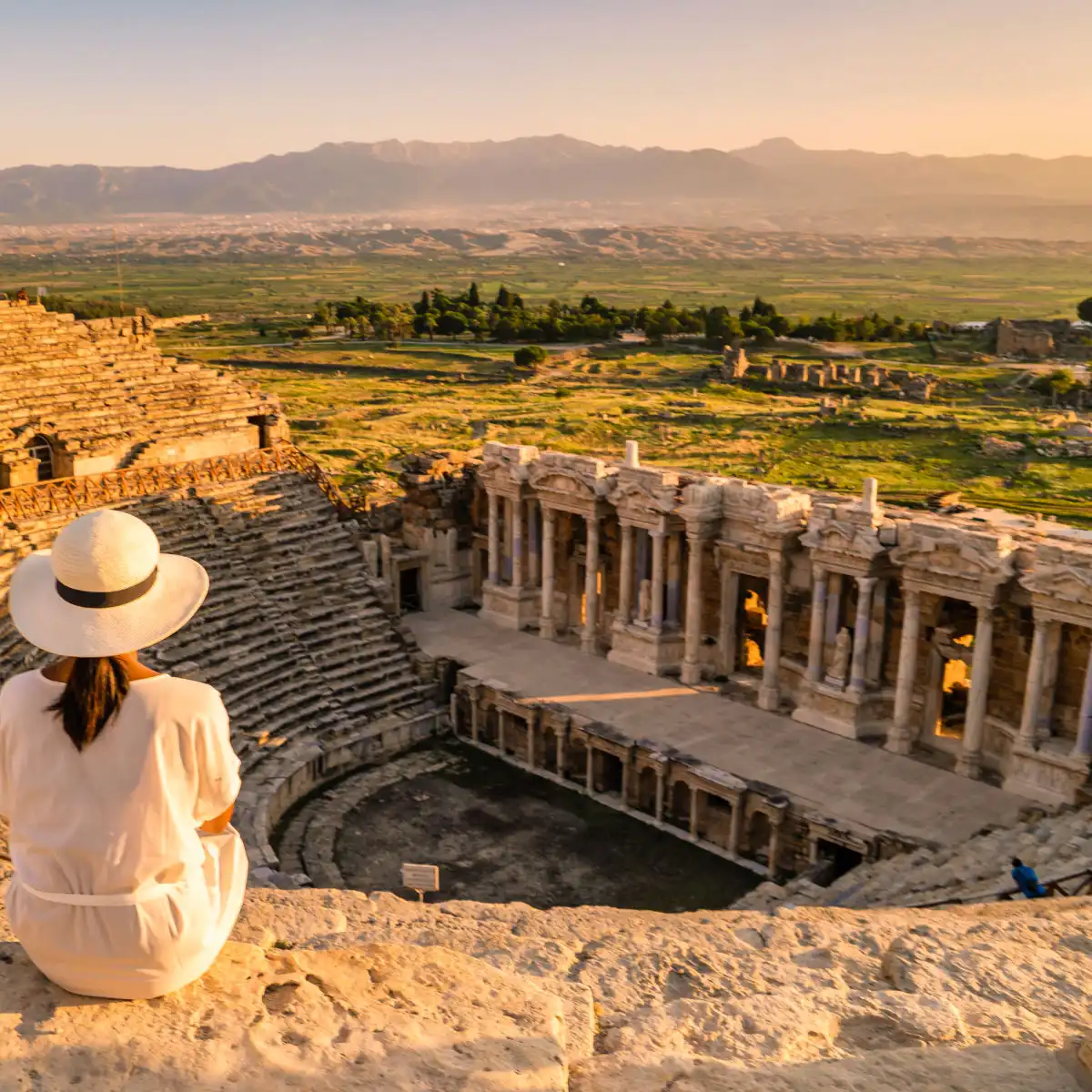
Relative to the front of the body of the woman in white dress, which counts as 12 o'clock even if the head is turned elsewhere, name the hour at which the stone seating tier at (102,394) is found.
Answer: The stone seating tier is roughly at 12 o'clock from the woman in white dress.

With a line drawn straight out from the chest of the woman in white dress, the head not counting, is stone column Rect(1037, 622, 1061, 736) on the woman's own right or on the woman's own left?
on the woman's own right

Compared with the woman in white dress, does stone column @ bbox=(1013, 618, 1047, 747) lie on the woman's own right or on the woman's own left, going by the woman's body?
on the woman's own right

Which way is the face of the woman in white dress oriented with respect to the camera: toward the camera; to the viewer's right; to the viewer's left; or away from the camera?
away from the camera

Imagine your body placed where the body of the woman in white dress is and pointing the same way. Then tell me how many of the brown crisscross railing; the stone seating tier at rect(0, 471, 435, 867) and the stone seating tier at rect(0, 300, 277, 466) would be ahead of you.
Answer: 3

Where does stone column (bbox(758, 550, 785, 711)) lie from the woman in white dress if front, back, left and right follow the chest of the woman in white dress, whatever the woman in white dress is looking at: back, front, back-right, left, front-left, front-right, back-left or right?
front-right

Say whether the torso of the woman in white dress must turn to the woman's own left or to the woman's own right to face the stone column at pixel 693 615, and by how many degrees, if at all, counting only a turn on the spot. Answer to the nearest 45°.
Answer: approximately 45° to the woman's own right

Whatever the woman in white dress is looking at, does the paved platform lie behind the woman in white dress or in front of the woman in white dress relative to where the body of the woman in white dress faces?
in front

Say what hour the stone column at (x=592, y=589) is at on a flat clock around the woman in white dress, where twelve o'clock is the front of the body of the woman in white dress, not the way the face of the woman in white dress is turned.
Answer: The stone column is roughly at 1 o'clock from the woman in white dress.

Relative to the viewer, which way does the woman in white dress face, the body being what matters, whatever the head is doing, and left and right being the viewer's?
facing away from the viewer

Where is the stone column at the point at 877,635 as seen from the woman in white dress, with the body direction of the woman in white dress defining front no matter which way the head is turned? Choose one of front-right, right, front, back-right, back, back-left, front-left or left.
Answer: front-right

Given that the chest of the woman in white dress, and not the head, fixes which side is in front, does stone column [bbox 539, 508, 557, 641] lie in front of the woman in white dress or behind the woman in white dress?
in front

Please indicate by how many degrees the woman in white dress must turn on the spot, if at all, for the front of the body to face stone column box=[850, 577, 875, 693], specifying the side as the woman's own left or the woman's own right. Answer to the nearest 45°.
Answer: approximately 45° to the woman's own right

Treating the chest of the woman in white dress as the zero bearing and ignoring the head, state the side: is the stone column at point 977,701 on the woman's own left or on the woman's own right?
on the woman's own right
